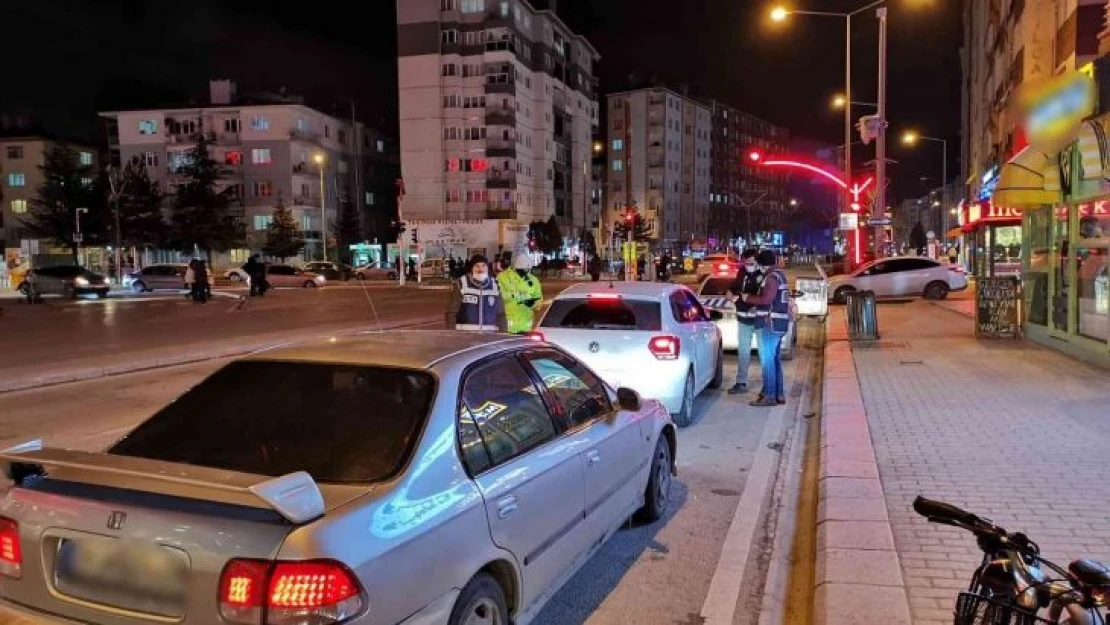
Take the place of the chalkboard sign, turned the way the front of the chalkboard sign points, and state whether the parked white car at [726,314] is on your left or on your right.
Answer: on your right

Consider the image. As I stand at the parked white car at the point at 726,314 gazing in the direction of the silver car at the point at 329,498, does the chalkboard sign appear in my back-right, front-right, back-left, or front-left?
back-left

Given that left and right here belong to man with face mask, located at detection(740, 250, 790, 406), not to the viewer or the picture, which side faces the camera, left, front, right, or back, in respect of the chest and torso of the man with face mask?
left

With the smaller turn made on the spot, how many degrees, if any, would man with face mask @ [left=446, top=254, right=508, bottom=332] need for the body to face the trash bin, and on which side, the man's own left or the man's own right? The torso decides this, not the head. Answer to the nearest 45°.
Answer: approximately 135° to the man's own left

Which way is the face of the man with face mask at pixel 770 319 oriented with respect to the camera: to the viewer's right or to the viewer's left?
to the viewer's left

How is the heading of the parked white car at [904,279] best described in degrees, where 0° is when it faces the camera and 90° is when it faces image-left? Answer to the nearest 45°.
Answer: approximately 90°

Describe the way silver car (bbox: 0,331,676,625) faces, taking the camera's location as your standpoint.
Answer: facing away from the viewer and to the right of the viewer

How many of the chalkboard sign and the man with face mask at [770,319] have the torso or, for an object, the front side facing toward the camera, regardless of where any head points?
1
